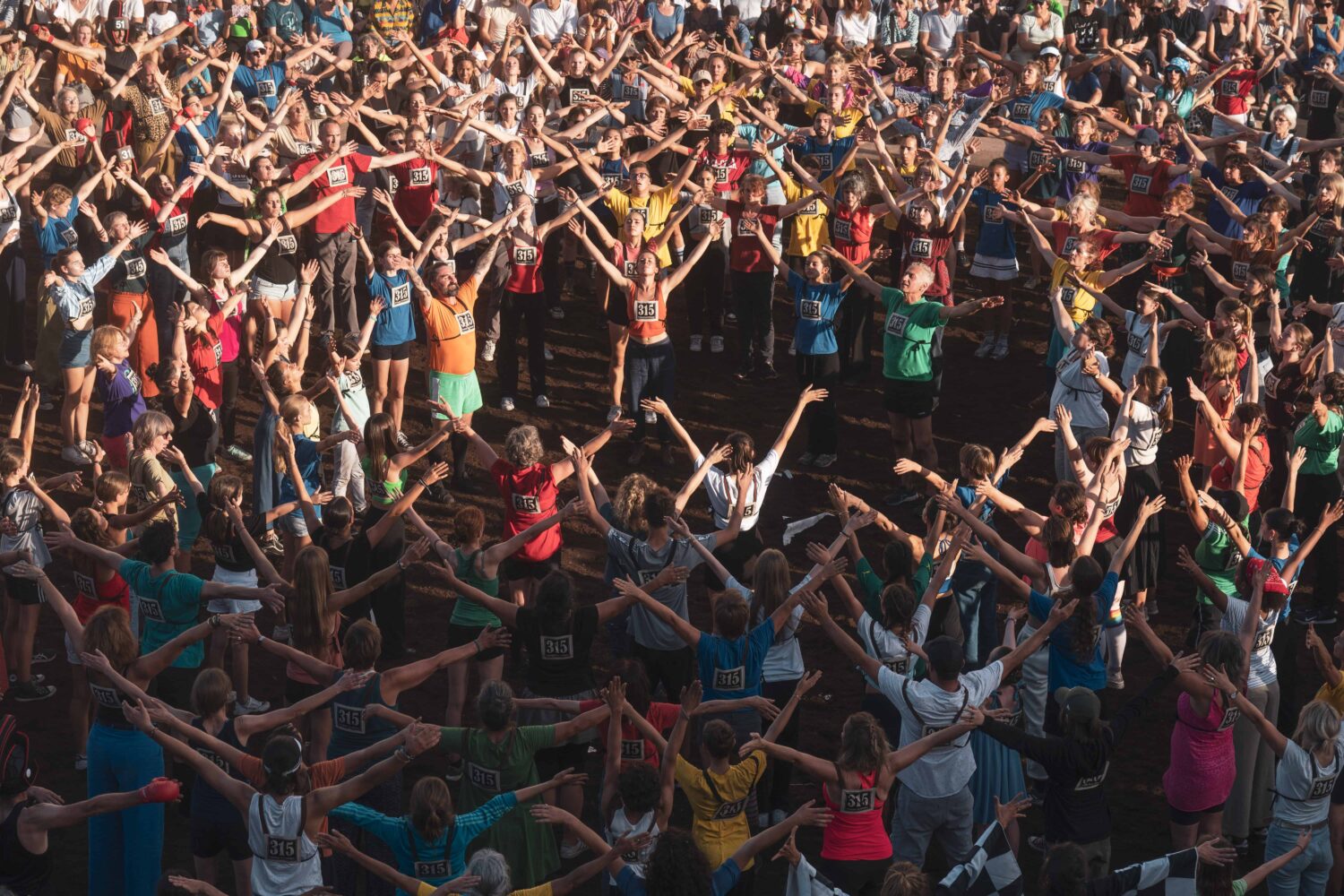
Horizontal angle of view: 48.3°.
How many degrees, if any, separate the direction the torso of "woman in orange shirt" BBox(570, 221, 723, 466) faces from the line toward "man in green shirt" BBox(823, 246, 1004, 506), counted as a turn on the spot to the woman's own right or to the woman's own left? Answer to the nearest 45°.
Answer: approximately 90° to the woman's own left

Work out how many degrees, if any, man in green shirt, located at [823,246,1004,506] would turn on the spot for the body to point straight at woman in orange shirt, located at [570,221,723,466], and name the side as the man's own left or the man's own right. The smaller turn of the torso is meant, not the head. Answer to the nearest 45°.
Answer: approximately 45° to the man's own right

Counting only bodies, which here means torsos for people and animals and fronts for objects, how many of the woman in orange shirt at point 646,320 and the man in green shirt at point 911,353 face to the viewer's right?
0

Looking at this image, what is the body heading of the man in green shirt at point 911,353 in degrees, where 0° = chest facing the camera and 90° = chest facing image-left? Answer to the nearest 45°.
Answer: approximately 45°

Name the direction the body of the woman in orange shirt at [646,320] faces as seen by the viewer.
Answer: toward the camera
